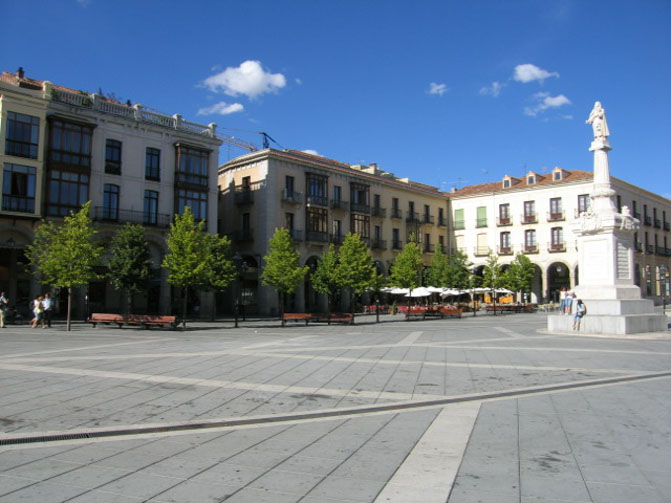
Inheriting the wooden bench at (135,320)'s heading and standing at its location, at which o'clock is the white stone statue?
The white stone statue is roughly at 10 o'clock from the wooden bench.

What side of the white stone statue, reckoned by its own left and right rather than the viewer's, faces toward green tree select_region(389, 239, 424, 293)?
right

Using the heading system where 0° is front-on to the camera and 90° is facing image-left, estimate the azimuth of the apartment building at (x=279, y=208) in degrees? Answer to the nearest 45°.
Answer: approximately 315°

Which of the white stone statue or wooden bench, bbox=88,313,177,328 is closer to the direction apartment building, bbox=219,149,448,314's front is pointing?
the white stone statue

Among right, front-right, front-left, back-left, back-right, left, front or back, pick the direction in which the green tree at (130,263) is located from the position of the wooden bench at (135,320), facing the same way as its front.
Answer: back

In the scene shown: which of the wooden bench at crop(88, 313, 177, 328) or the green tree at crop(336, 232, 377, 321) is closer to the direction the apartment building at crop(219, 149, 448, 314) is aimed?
the green tree

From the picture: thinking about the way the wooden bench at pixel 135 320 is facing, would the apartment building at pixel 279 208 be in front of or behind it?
behind

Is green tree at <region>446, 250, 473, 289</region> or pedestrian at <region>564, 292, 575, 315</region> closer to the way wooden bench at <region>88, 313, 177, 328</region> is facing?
the pedestrian
